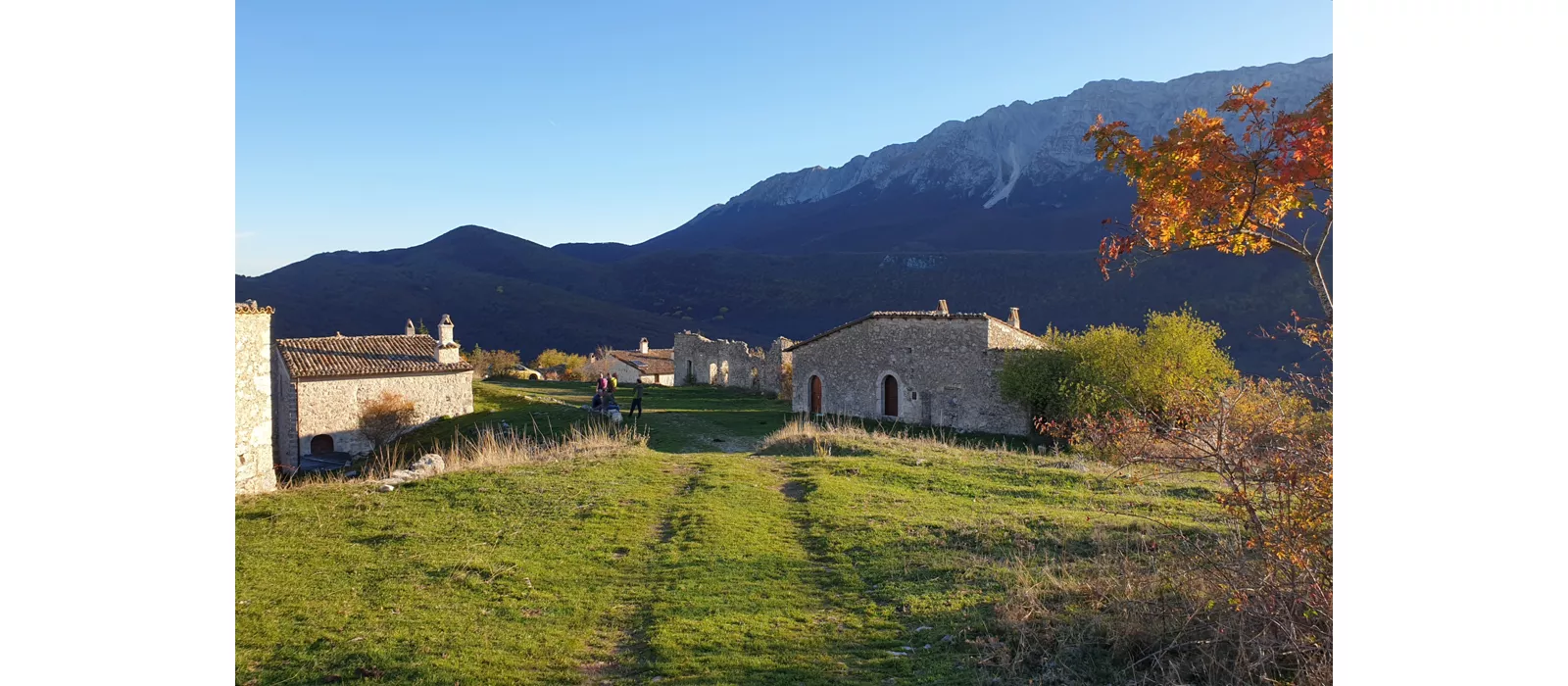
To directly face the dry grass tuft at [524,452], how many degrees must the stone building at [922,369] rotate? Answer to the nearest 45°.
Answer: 0° — it already faces it

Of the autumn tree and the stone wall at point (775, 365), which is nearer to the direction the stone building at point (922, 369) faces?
the autumn tree

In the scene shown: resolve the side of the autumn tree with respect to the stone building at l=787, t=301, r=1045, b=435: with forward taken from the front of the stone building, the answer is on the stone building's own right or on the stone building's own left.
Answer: on the stone building's own left

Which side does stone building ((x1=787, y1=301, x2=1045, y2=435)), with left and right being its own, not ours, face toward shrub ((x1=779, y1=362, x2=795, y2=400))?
right

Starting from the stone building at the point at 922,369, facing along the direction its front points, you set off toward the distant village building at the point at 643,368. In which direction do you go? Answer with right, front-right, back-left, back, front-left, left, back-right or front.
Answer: right

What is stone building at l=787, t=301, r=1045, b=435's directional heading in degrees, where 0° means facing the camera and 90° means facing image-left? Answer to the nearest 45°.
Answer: approximately 45°

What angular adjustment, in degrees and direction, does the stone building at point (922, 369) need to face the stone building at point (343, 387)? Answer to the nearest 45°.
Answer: approximately 45° to its right

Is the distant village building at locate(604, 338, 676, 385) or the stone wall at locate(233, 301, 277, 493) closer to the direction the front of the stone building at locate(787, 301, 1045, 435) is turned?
the stone wall

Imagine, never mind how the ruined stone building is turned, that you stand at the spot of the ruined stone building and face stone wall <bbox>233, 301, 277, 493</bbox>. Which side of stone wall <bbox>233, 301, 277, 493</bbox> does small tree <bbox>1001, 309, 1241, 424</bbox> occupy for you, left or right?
left

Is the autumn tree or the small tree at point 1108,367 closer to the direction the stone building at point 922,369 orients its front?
the autumn tree

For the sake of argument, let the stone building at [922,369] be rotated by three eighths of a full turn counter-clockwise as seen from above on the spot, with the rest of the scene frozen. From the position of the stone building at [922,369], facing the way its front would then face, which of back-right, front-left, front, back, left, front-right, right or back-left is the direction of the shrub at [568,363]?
back-left

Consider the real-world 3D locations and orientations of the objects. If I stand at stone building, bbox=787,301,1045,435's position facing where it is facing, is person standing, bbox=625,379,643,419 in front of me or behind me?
in front

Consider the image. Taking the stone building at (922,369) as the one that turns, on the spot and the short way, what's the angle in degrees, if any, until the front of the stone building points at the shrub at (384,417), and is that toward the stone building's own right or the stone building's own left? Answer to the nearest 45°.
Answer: approximately 45° to the stone building's own right
